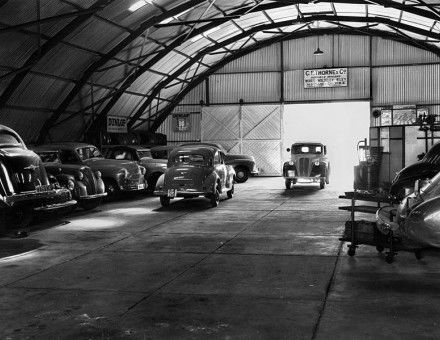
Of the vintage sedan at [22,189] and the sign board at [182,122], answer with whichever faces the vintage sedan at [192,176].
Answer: the sign board

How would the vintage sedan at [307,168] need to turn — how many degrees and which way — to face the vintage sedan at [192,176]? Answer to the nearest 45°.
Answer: approximately 45° to its right

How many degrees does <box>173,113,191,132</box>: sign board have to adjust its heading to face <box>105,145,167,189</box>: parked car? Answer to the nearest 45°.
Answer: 0° — it already faces it

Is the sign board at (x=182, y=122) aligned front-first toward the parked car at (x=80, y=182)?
yes

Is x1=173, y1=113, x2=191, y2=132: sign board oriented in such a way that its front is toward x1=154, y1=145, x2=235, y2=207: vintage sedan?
yes

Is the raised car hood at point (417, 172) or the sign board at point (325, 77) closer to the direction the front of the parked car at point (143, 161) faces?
the raised car hood

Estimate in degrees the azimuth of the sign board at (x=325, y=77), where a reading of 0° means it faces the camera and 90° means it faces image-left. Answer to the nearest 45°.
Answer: approximately 0°

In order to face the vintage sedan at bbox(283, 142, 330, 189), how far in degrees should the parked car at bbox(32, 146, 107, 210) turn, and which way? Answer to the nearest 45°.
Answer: approximately 90° to its left

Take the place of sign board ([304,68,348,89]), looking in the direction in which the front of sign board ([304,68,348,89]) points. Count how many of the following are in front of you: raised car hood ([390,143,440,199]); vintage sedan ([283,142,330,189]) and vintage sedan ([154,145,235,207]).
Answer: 3
